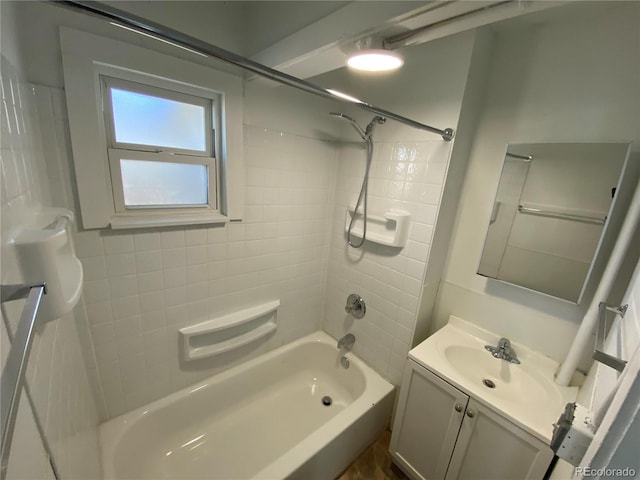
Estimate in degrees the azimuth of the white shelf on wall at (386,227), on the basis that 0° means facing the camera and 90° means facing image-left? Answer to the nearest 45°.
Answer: approximately 45°

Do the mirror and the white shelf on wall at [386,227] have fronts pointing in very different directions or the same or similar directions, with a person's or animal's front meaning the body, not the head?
same or similar directions

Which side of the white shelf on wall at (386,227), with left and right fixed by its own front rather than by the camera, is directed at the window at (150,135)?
front

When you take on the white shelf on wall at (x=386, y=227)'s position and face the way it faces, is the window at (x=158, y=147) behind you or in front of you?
in front

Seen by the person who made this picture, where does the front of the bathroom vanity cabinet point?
facing the viewer and to the left of the viewer

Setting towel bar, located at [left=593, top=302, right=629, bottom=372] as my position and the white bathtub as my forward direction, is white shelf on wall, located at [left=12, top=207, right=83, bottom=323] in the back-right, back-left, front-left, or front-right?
front-left

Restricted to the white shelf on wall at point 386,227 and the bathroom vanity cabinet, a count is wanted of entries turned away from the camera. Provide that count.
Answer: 0

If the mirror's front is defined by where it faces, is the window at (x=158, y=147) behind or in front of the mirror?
in front

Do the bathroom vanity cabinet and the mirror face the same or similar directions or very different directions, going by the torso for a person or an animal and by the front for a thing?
same or similar directions

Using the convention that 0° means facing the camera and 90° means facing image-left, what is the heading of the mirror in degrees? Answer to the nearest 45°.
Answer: approximately 45°

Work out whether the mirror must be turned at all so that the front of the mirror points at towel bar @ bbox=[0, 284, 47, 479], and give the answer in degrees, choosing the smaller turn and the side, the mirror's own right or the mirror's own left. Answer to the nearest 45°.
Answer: approximately 45° to the mirror's own left

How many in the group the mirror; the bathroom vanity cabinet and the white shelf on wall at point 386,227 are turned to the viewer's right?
0

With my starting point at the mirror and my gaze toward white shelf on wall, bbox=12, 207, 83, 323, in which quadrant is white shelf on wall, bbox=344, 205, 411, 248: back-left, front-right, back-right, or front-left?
front-right

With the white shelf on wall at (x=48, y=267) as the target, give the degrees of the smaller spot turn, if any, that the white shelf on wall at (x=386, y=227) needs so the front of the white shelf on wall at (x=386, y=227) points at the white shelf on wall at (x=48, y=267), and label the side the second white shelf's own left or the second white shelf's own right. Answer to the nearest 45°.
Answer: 0° — it already faces it

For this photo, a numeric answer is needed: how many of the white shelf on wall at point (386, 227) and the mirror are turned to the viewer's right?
0
